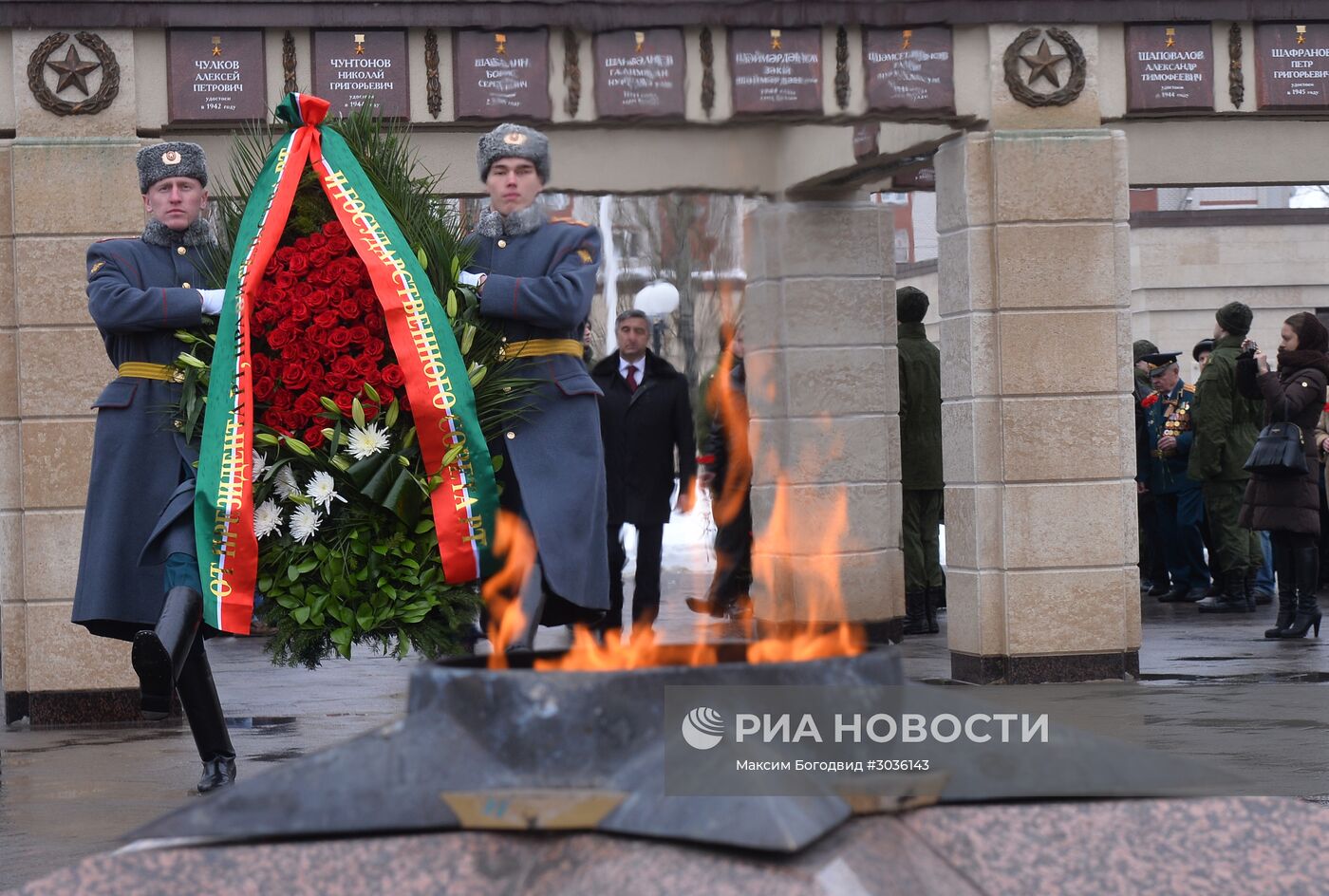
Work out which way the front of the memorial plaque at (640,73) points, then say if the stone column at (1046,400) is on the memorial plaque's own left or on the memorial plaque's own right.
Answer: on the memorial plaque's own left

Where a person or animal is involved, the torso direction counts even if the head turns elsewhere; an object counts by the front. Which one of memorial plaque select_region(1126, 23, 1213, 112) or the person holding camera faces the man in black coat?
the person holding camera

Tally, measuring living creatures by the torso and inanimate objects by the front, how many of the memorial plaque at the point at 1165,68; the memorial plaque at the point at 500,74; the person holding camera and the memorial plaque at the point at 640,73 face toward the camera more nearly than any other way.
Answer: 3

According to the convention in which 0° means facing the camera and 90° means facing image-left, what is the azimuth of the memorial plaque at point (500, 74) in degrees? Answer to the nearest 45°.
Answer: approximately 0°

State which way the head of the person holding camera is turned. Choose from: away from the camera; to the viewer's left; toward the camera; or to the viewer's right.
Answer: to the viewer's left

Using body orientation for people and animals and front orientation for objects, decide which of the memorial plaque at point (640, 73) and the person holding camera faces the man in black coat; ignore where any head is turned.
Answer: the person holding camera

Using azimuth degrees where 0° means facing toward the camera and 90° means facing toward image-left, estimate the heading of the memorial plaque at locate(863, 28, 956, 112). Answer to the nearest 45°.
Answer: approximately 0°

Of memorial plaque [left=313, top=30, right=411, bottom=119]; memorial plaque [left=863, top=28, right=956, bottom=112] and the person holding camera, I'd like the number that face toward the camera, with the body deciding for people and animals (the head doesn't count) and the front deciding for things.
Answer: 2

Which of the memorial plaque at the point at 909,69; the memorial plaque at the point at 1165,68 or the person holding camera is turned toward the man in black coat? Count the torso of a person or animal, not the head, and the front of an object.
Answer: the person holding camera

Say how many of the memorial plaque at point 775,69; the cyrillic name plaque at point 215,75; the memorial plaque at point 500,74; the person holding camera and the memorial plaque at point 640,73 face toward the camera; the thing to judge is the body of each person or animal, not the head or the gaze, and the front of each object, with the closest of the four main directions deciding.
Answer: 4
